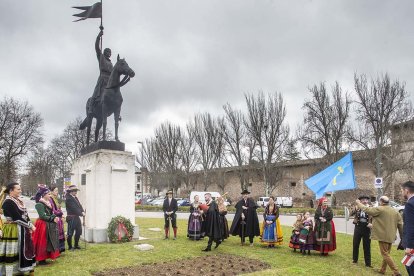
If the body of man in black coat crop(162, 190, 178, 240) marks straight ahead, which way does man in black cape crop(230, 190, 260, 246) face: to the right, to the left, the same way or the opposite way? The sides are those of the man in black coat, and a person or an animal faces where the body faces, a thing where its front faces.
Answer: the same way

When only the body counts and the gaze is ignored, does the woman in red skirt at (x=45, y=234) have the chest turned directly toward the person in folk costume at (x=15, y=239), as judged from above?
no

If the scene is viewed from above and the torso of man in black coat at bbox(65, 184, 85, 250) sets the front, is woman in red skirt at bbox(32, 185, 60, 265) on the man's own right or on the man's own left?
on the man's own right

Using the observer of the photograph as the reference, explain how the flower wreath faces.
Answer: facing the viewer

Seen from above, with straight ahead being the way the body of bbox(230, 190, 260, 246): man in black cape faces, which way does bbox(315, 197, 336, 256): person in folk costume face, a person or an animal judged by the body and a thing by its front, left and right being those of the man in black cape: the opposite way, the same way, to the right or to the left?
the same way

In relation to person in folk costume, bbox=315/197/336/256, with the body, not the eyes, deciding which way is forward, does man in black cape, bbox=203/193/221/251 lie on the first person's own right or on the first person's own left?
on the first person's own right

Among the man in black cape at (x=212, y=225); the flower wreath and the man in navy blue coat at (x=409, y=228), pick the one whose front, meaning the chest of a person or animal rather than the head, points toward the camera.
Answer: the flower wreath

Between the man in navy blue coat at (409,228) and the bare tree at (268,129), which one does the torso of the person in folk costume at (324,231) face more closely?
the man in navy blue coat

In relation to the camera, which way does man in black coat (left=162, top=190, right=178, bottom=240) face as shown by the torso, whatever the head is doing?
toward the camera

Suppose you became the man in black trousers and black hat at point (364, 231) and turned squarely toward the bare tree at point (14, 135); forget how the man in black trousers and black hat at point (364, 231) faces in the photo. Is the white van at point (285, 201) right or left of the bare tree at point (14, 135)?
right

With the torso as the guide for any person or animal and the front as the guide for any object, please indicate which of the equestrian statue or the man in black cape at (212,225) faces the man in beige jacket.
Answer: the equestrian statue

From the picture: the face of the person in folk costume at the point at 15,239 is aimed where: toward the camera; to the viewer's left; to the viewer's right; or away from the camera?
to the viewer's right

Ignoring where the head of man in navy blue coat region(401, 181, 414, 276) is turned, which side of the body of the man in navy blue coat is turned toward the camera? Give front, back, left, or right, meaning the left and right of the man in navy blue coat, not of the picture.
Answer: left
